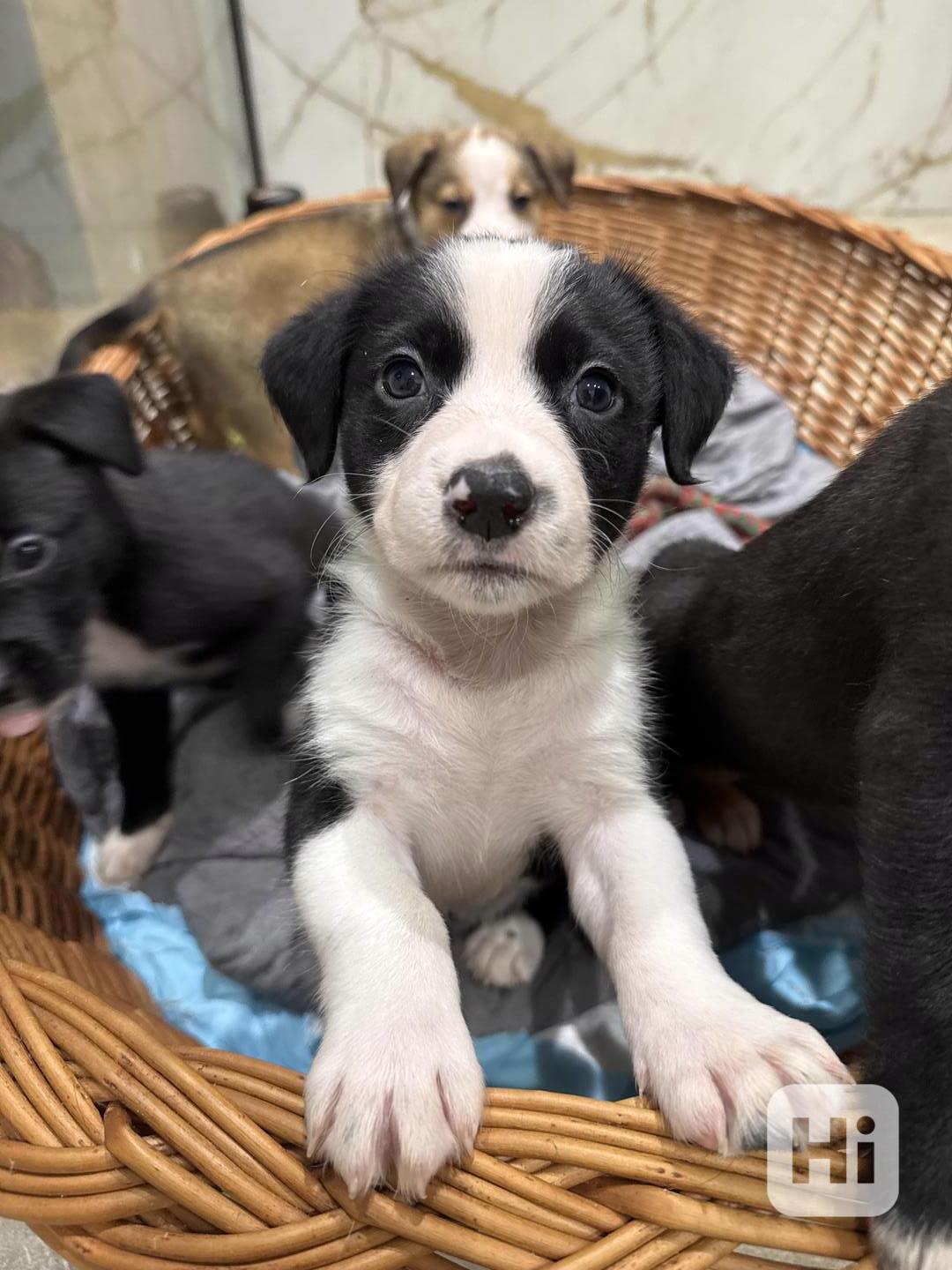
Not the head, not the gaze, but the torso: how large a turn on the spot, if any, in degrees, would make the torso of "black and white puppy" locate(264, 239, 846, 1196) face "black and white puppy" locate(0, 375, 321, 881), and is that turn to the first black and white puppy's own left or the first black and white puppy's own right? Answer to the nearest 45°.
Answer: approximately 135° to the first black and white puppy's own right

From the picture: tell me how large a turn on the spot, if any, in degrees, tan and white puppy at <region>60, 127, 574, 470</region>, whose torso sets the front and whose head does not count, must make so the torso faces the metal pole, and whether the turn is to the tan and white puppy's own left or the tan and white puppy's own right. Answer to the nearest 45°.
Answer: approximately 90° to the tan and white puppy's own left

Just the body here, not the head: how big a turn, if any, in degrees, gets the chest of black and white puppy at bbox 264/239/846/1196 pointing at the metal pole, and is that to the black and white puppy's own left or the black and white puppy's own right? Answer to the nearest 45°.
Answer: approximately 180°

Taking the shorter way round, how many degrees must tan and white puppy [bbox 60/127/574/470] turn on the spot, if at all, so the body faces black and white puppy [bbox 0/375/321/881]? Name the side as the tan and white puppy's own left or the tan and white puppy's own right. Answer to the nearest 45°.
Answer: approximately 90° to the tan and white puppy's own right

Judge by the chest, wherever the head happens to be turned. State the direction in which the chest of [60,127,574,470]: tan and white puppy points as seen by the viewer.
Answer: to the viewer's right

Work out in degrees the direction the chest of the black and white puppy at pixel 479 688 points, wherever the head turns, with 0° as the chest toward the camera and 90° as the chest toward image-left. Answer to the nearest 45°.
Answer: approximately 0°
